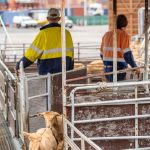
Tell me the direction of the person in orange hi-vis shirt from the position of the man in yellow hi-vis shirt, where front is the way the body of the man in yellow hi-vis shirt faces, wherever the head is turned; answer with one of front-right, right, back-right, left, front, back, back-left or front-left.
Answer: front-right

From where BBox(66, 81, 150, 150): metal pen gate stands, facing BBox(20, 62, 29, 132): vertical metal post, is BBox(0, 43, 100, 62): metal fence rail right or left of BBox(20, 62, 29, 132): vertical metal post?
right

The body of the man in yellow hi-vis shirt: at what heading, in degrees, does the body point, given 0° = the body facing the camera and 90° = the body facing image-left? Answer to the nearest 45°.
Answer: approximately 180°

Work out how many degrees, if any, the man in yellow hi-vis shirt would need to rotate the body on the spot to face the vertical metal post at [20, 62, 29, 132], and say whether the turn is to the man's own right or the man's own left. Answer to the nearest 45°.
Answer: approximately 180°

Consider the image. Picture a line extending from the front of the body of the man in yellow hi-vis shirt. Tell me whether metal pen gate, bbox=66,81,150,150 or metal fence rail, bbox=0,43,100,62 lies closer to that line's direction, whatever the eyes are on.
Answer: the metal fence rail

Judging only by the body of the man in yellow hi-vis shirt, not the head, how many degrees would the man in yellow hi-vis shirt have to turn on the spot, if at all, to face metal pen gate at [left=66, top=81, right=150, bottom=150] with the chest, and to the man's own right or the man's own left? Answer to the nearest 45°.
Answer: approximately 135° to the man's own right
